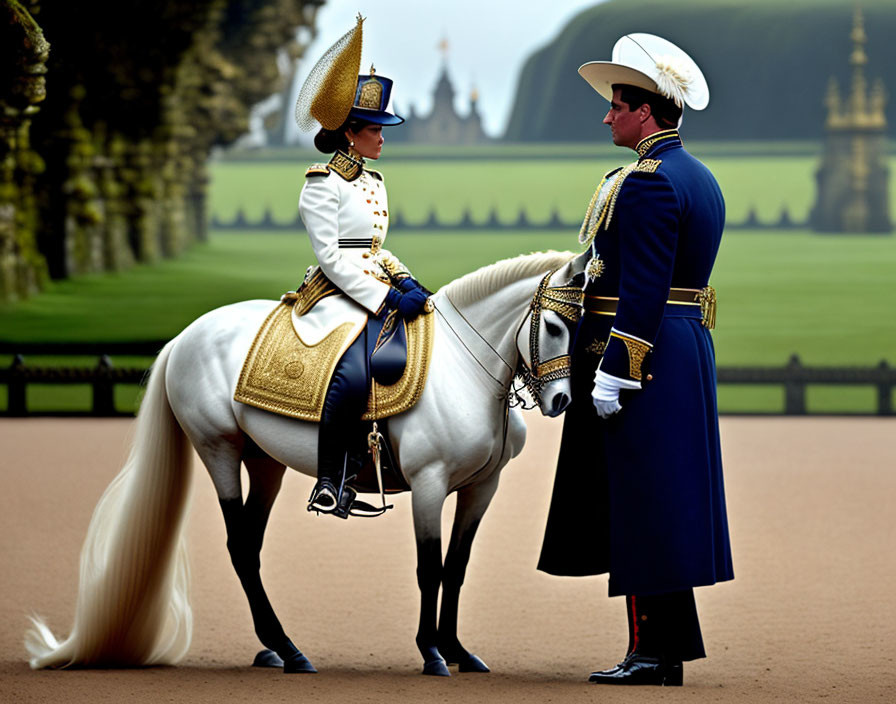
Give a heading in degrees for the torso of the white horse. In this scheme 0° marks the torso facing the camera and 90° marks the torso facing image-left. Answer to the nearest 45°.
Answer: approximately 270°

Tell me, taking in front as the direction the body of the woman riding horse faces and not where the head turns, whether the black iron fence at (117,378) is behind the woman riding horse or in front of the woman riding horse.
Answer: behind

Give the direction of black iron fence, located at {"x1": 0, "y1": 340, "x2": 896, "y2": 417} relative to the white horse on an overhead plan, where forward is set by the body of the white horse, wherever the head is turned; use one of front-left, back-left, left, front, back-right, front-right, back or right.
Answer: left

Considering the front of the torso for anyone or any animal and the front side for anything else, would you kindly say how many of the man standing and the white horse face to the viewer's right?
1

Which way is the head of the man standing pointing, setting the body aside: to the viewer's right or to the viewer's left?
to the viewer's left

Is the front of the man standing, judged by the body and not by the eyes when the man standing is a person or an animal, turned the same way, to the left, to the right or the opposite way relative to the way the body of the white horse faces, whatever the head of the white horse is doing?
the opposite way

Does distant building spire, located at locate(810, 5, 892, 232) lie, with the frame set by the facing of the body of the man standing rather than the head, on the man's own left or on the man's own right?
on the man's own right

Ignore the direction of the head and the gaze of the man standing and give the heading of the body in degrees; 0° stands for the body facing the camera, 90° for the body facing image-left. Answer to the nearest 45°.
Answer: approximately 90°

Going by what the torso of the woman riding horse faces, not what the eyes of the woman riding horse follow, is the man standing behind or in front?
in front

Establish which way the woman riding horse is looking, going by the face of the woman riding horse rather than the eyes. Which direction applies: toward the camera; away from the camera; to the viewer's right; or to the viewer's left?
to the viewer's right

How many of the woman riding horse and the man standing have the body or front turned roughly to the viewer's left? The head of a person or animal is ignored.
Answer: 1

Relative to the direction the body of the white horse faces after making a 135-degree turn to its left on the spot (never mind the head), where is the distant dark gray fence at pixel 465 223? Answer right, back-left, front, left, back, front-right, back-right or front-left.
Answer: front-right

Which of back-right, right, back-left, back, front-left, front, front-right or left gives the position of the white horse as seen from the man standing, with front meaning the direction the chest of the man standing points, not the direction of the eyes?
front
